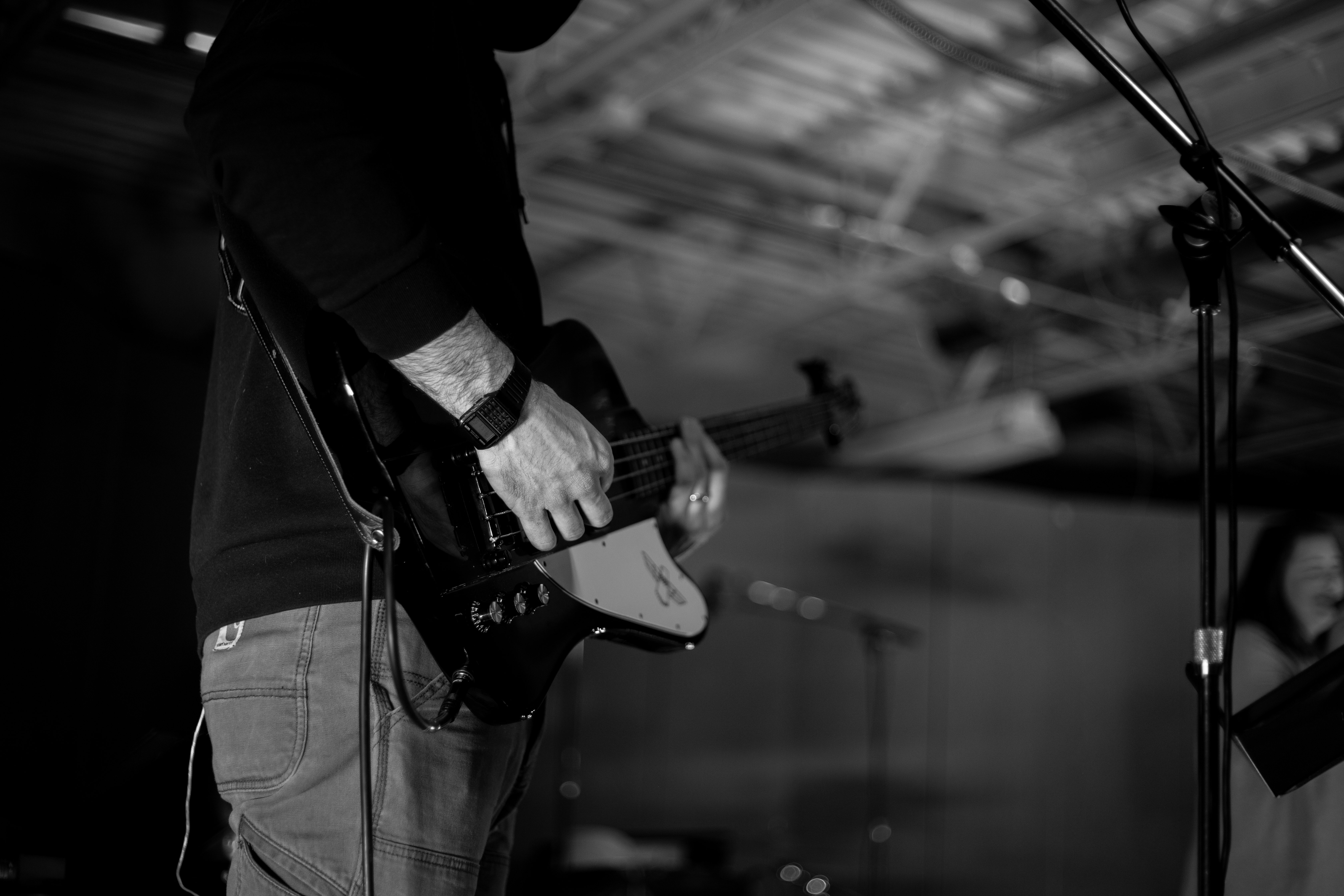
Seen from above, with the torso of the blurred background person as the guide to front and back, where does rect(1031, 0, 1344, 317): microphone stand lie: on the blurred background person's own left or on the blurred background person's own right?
on the blurred background person's own right

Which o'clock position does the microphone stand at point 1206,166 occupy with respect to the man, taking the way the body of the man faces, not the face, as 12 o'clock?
The microphone stand is roughly at 11 o'clock from the man.

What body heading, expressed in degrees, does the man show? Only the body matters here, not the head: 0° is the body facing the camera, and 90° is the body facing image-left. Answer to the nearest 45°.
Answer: approximately 270°

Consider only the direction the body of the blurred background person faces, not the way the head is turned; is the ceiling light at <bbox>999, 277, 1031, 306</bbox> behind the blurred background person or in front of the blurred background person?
behind

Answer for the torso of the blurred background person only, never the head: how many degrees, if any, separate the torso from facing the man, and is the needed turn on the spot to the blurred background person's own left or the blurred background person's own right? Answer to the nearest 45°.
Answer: approximately 45° to the blurred background person's own right

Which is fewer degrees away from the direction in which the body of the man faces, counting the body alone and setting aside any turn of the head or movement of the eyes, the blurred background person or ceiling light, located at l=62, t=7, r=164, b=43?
the blurred background person

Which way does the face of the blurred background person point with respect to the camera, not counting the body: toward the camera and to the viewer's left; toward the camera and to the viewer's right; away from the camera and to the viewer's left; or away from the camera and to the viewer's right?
toward the camera and to the viewer's right

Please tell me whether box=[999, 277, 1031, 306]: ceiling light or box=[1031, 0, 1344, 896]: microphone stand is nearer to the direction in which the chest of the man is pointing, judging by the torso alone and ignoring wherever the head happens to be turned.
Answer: the microphone stand

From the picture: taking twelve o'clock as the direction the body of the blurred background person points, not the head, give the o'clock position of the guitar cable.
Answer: The guitar cable is roughly at 2 o'clock from the blurred background person.

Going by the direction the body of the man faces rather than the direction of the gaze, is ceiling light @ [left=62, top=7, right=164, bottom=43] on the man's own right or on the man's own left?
on the man's own left
